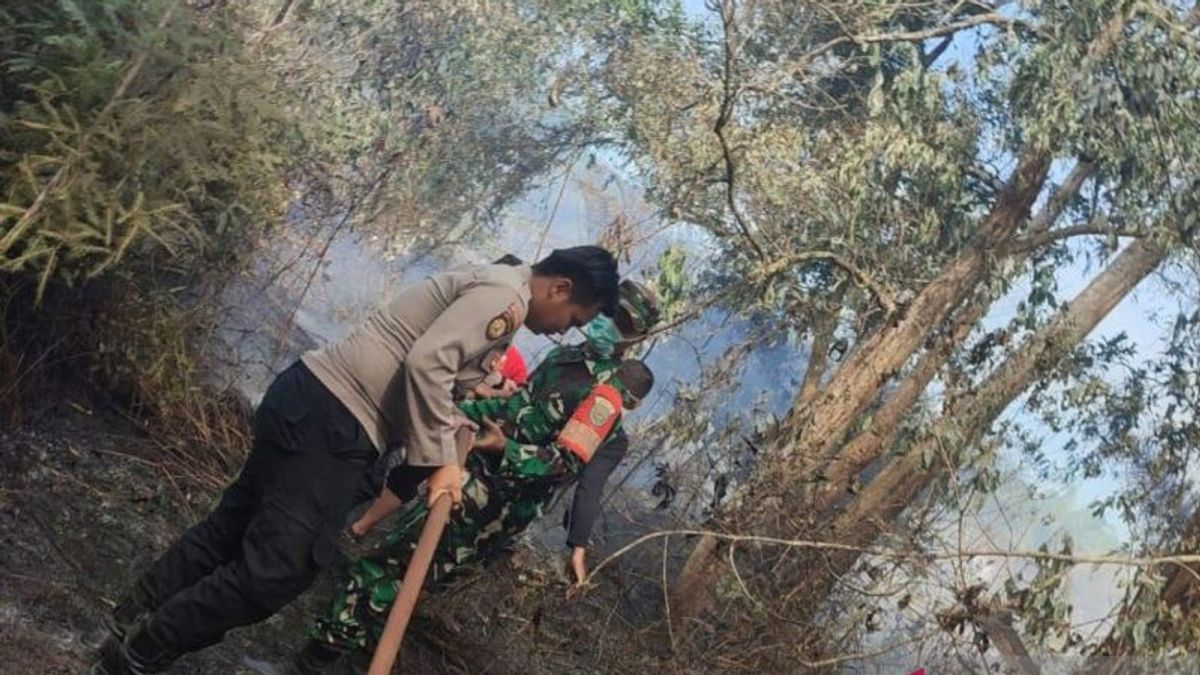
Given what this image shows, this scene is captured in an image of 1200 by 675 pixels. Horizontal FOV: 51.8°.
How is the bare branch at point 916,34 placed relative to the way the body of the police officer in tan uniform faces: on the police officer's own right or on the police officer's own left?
on the police officer's own left

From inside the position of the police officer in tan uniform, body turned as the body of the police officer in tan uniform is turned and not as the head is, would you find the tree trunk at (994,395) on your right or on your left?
on your left

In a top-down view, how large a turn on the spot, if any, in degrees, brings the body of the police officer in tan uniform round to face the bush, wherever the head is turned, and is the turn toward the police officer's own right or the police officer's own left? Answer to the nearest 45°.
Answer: approximately 135° to the police officer's own left

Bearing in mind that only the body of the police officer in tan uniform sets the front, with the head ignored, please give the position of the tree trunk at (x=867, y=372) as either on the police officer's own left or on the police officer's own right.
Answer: on the police officer's own left

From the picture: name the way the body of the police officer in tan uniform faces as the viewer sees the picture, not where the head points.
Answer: to the viewer's right
